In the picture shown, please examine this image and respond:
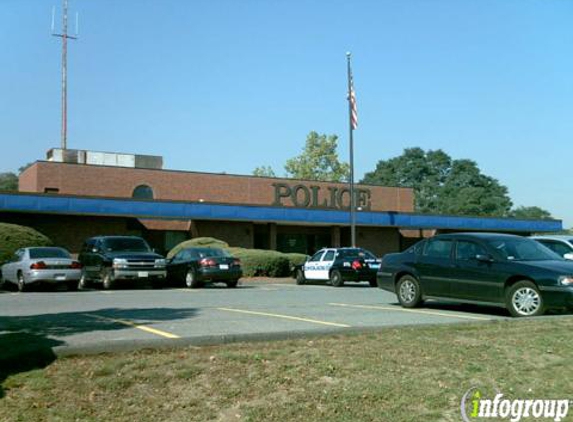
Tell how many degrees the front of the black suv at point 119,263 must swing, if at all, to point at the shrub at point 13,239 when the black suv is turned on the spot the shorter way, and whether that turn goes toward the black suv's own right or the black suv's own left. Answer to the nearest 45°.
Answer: approximately 180°

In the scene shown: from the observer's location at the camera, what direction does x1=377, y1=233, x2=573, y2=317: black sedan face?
facing the viewer and to the right of the viewer

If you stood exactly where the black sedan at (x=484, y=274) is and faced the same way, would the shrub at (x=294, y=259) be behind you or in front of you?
behind

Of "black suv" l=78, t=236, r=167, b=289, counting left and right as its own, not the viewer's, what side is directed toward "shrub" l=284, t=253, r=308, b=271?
left

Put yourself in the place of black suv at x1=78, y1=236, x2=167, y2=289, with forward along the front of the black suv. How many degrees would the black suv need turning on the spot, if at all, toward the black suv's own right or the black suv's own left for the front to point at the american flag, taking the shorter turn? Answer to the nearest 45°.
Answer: approximately 90° to the black suv's own left

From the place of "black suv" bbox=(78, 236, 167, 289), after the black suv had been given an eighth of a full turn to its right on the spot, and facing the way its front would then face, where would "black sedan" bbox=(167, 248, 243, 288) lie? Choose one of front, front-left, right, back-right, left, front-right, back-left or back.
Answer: left

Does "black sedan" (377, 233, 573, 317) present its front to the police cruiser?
no

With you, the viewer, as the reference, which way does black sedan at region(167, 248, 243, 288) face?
facing away from the viewer and to the left of the viewer

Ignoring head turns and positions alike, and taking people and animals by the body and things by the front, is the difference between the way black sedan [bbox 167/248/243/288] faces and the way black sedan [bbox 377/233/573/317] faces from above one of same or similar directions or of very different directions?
very different directions

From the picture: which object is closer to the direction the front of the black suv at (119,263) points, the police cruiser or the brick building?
the police cruiser

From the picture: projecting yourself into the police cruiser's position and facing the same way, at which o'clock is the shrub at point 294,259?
The shrub is roughly at 1 o'clock from the police cruiser.
